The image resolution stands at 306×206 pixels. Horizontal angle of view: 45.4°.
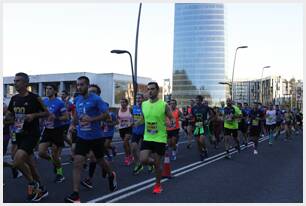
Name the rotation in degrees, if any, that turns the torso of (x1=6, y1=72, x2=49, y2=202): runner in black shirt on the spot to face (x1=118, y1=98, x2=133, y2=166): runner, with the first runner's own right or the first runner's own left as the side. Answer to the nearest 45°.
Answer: approximately 180°

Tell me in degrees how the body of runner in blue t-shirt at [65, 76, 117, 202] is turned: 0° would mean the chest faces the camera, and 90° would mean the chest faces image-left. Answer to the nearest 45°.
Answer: approximately 45°

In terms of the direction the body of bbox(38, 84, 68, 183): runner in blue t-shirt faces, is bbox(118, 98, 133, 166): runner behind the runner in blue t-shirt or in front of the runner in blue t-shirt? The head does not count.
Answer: behind

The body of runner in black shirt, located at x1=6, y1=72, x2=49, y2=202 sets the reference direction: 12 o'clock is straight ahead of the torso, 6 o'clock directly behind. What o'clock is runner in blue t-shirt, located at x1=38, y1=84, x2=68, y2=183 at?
The runner in blue t-shirt is roughly at 5 o'clock from the runner in black shirt.

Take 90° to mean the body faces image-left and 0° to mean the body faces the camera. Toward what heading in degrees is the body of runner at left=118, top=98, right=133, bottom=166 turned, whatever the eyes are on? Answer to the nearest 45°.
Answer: approximately 0°

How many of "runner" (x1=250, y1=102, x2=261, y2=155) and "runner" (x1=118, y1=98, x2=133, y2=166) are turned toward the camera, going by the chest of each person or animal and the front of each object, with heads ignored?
2

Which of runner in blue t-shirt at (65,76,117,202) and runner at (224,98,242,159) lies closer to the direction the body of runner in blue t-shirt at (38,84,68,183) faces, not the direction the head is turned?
the runner in blue t-shirt

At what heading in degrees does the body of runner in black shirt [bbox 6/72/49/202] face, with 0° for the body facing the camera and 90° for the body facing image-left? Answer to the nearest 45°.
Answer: approximately 45°

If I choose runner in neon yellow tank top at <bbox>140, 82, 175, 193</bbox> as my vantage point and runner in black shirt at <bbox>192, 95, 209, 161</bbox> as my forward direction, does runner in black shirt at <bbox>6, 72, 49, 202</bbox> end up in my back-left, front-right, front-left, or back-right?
back-left
